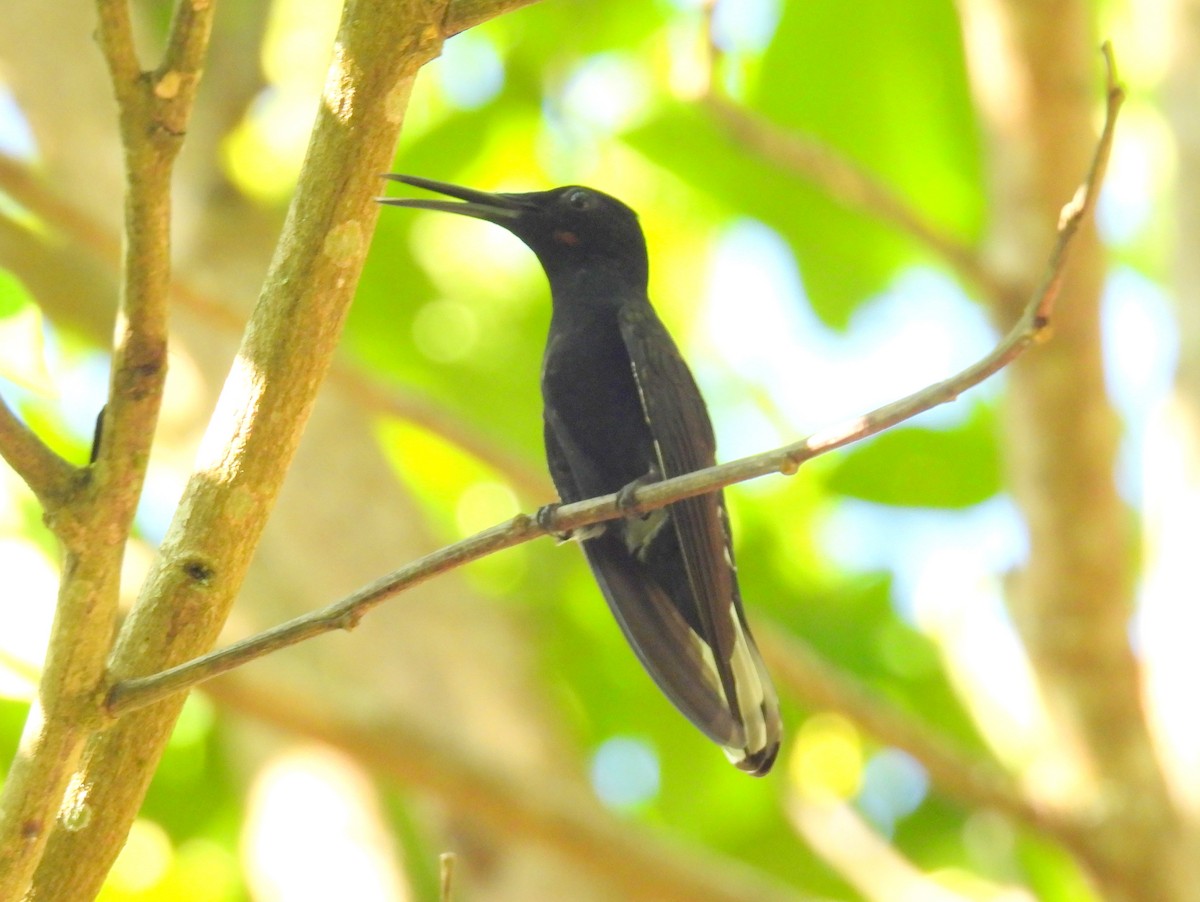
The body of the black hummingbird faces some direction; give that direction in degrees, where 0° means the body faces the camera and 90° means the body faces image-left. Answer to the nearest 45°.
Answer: approximately 45°

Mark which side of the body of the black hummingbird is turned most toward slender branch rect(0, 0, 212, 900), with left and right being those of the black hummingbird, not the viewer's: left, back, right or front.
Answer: front

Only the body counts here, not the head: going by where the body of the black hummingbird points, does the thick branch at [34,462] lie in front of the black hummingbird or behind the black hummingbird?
in front

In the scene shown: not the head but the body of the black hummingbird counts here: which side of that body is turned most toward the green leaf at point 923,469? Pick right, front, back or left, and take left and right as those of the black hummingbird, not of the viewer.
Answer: back
